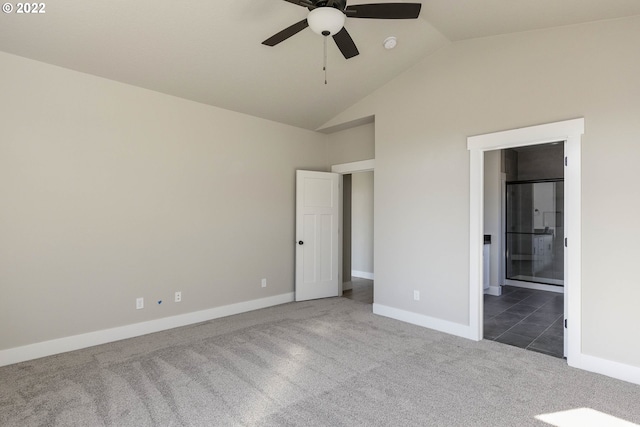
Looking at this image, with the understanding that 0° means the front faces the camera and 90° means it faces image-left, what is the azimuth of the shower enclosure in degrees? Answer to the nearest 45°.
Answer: approximately 45°

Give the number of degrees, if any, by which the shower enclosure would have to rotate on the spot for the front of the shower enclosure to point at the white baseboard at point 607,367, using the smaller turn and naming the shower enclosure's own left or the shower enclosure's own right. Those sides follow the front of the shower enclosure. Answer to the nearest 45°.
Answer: approximately 45° to the shower enclosure's own left
